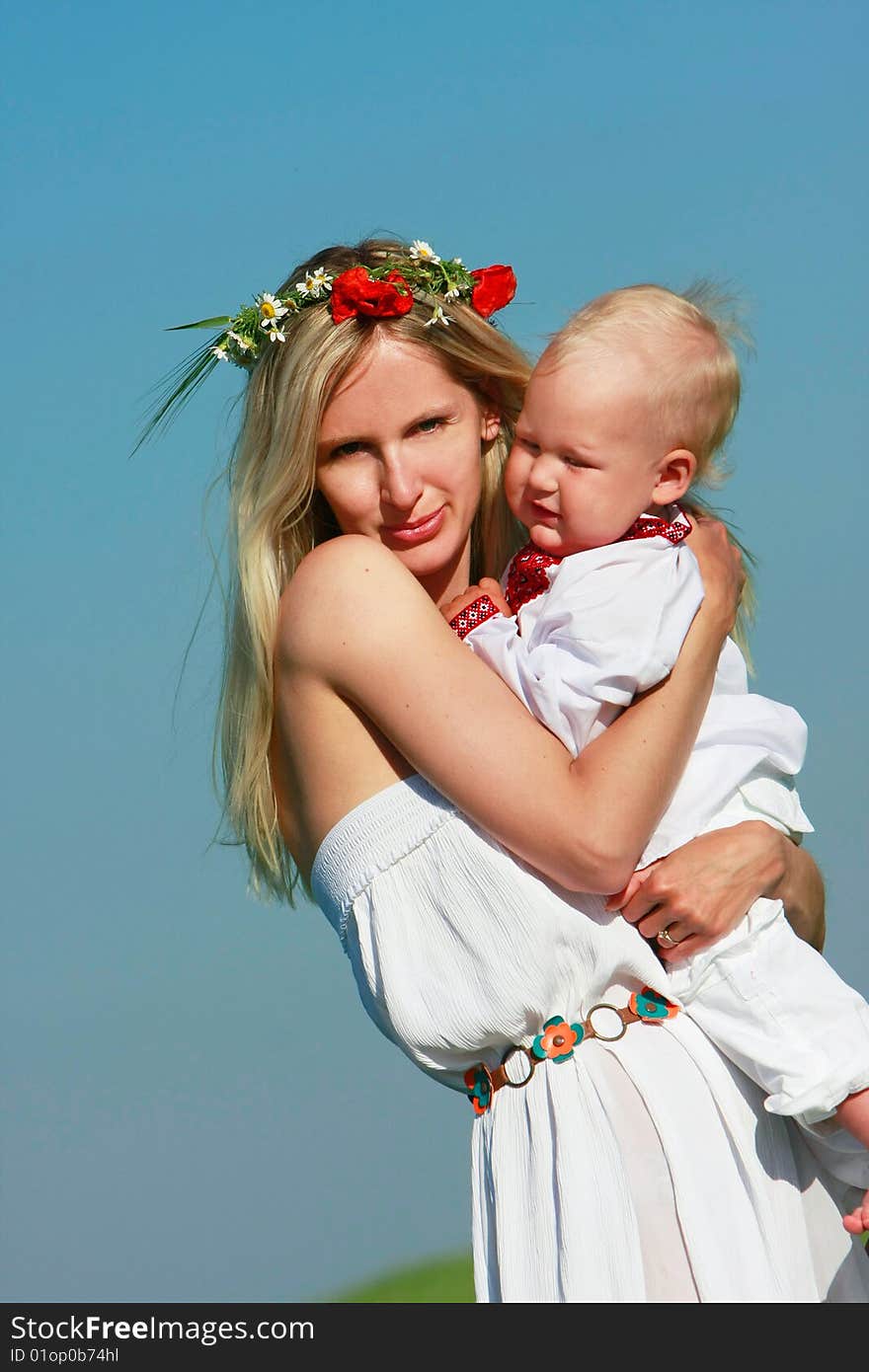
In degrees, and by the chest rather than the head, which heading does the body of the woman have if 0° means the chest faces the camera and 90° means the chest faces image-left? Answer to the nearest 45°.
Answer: approximately 270°

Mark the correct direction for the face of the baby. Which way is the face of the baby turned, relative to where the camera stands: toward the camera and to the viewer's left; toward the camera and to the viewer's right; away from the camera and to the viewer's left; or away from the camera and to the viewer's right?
toward the camera and to the viewer's left
